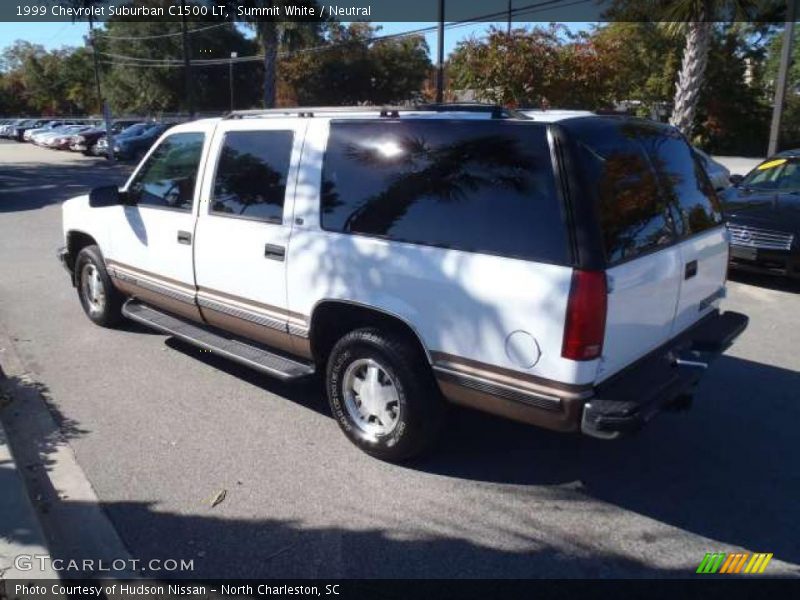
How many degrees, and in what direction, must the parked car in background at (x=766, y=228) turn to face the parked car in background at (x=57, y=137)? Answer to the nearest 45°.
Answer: approximately 90° to its right

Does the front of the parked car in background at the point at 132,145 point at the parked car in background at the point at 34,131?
no

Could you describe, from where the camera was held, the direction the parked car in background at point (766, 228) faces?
facing the viewer and to the left of the viewer

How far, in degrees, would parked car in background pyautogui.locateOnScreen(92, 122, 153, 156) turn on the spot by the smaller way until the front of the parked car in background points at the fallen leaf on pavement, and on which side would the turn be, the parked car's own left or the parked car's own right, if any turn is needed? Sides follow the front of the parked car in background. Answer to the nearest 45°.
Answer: approximately 45° to the parked car's own left

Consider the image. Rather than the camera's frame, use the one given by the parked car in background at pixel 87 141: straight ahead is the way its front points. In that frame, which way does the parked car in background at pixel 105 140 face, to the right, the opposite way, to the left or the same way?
the same way

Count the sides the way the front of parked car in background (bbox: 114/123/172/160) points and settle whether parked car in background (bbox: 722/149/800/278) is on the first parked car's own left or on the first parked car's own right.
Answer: on the first parked car's own left

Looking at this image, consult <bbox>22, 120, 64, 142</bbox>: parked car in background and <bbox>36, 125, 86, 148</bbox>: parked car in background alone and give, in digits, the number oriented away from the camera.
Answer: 0

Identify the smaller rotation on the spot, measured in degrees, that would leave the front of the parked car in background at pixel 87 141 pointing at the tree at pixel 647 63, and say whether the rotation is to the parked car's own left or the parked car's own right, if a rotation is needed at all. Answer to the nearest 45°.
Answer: approximately 135° to the parked car's own left

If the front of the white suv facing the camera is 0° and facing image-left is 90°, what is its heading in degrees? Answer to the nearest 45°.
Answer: approximately 135°

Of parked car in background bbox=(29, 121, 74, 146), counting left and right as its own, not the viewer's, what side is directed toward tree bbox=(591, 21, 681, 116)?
left

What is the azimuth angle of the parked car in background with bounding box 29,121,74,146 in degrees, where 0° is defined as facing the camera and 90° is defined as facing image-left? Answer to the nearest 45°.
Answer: approximately 45°

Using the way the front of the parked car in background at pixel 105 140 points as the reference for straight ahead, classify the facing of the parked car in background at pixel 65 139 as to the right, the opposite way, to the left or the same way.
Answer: the same way
